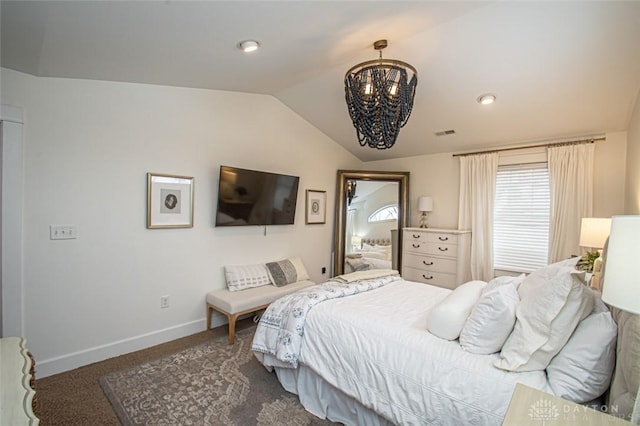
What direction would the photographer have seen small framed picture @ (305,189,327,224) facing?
facing the viewer and to the right of the viewer

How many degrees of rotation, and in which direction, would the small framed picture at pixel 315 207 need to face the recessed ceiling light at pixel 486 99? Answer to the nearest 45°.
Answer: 0° — it already faces it

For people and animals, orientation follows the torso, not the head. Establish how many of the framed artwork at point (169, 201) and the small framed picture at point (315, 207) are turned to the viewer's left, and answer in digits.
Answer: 0

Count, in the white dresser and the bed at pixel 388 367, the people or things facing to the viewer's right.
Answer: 0

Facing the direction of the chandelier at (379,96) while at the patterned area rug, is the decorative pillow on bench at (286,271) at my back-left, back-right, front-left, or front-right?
front-left

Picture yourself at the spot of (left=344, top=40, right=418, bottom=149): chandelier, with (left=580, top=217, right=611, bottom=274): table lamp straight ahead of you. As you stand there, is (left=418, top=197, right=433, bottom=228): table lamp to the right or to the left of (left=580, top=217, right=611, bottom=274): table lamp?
left

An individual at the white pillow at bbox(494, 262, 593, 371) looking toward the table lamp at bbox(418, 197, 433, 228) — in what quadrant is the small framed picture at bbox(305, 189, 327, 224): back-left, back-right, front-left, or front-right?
front-left

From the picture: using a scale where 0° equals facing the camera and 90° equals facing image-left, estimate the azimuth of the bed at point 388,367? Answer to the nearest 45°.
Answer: approximately 135°

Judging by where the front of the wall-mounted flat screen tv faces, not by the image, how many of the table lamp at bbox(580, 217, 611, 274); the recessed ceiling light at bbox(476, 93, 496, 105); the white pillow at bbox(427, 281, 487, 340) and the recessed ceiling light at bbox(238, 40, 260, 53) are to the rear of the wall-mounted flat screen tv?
0

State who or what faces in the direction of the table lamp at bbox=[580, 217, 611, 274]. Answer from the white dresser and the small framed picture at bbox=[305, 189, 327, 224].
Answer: the small framed picture

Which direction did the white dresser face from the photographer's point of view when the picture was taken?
facing the viewer and to the left of the viewer

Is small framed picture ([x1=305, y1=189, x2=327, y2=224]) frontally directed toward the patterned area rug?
no

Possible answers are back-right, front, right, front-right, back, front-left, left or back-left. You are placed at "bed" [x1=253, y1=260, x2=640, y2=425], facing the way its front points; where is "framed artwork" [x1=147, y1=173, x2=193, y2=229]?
front-left

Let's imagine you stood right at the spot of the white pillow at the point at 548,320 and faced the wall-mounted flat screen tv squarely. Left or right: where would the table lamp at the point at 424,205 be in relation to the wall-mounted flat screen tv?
right

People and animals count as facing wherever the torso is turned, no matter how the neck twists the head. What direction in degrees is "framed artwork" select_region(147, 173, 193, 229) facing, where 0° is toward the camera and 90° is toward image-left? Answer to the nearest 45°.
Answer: approximately 315°

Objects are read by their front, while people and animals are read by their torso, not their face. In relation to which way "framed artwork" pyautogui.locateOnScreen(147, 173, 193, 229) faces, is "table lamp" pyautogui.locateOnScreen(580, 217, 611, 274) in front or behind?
in front

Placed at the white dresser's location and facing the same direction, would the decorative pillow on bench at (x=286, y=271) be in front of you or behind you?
in front

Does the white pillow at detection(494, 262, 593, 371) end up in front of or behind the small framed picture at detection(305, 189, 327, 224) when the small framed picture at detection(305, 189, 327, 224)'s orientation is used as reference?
in front

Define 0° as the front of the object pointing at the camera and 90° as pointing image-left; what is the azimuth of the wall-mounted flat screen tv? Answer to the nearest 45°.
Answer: approximately 315°

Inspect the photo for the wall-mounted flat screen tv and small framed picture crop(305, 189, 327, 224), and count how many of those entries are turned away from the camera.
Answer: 0
